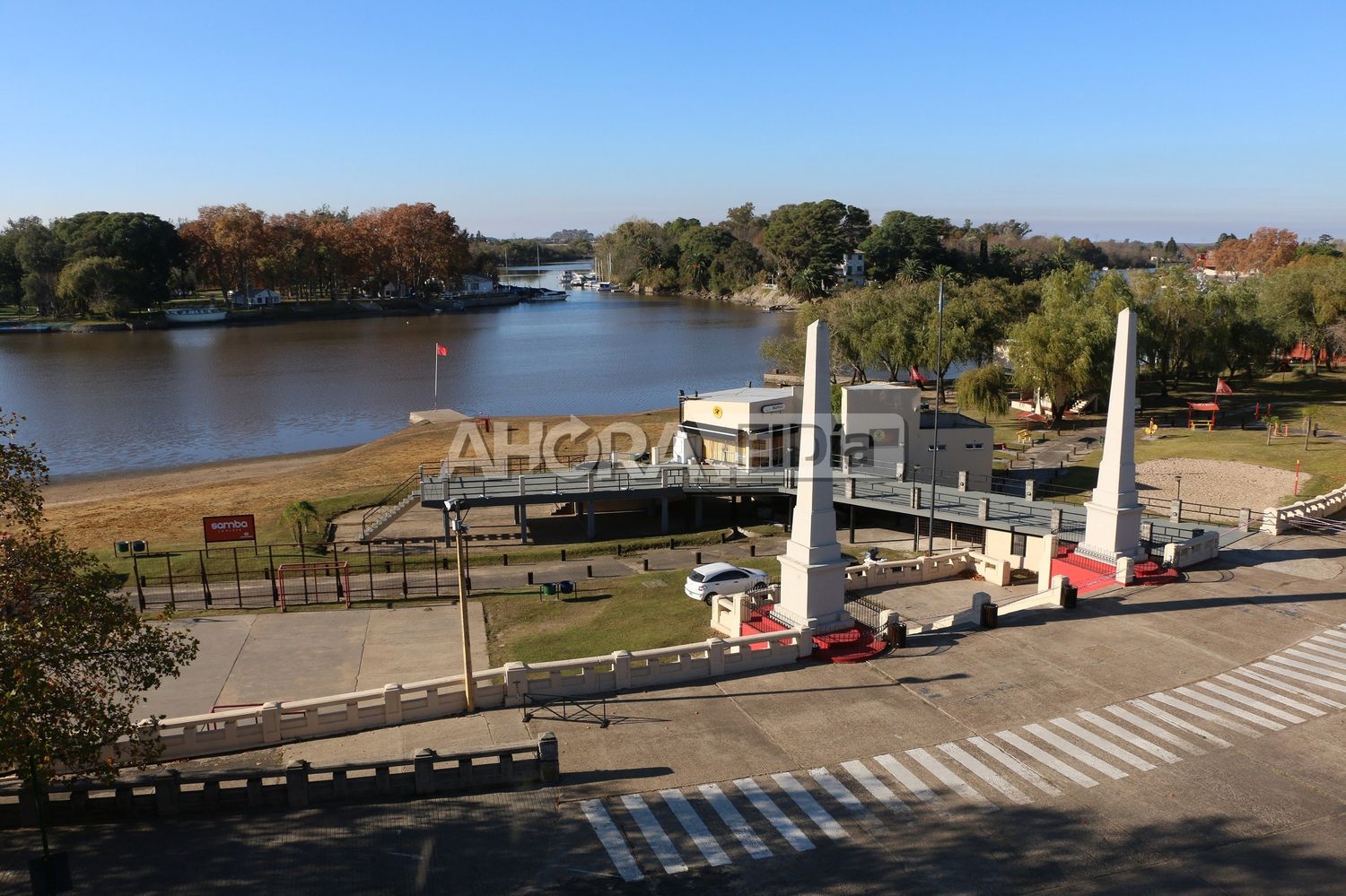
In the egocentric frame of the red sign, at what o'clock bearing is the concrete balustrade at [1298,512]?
The concrete balustrade is roughly at 10 o'clock from the red sign.

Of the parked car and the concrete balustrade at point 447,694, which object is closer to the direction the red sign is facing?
the concrete balustrade

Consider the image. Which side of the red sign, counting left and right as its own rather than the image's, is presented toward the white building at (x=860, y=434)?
left

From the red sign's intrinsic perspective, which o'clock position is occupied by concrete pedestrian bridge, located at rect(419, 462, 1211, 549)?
The concrete pedestrian bridge is roughly at 9 o'clock from the red sign.

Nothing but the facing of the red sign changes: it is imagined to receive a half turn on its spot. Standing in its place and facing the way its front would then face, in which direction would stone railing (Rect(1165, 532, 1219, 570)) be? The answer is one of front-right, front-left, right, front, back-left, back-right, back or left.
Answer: back-right

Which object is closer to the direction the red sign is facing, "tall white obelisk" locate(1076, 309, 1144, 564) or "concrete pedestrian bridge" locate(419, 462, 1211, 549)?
the tall white obelisk

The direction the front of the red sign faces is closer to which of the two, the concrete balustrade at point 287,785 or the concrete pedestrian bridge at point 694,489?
the concrete balustrade

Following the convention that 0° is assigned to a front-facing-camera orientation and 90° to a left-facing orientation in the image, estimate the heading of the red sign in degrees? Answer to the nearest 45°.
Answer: approximately 0°

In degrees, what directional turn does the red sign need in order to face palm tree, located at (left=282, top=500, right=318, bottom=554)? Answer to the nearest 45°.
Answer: approximately 135° to its left

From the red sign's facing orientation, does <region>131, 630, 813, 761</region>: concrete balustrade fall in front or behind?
in front

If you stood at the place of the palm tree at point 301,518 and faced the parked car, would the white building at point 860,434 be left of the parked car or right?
left

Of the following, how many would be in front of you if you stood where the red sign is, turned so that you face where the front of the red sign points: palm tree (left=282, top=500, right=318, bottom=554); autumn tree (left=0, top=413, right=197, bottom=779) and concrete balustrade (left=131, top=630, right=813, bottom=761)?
2

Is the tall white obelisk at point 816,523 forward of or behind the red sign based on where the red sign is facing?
forward

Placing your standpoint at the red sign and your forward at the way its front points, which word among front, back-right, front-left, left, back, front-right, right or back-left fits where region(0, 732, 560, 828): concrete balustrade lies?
front
